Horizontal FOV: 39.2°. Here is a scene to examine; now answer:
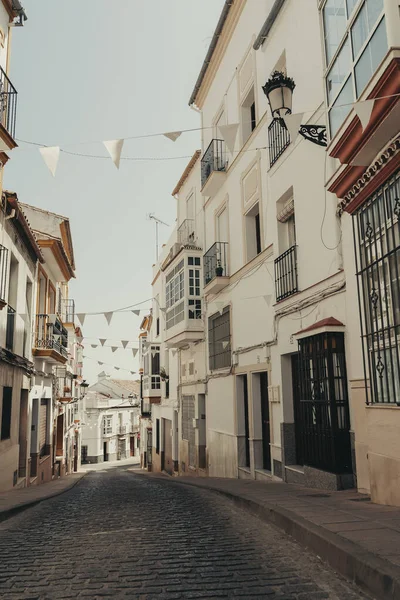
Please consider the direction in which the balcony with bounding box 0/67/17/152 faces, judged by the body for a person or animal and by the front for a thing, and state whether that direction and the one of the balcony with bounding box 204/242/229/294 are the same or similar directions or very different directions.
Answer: very different directions

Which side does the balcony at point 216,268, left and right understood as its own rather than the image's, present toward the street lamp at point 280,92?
left

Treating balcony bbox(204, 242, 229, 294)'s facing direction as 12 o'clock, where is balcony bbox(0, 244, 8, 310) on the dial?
balcony bbox(0, 244, 8, 310) is roughly at 11 o'clock from balcony bbox(204, 242, 229, 294).

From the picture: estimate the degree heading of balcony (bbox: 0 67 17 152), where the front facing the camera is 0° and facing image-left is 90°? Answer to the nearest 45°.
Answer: approximately 270°

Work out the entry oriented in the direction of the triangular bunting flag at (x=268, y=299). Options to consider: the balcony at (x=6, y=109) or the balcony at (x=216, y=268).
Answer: the balcony at (x=6, y=109)

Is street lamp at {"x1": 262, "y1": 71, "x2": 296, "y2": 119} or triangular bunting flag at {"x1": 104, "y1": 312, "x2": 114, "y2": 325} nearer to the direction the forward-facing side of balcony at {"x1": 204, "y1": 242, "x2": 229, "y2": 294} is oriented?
the triangular bunting flag

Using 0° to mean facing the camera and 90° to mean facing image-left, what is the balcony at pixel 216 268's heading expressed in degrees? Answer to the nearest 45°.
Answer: approximately 90°

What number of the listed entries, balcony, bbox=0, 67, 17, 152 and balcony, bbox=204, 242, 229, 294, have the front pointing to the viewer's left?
1

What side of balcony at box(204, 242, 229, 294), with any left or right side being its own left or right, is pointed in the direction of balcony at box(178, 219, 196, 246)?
right

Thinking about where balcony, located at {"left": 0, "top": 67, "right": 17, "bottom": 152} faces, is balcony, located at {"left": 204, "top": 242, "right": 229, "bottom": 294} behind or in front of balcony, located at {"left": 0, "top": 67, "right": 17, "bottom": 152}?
in front

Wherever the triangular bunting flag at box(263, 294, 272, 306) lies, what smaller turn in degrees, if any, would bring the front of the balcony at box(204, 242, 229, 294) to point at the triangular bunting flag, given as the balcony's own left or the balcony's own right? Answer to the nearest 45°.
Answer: approximately 90° to the balcony's own left

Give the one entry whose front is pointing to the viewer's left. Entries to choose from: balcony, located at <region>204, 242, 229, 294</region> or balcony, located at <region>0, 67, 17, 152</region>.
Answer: balcony, located at <region>204, 242, 229, 294</region>
